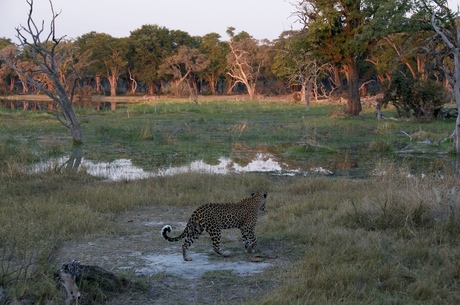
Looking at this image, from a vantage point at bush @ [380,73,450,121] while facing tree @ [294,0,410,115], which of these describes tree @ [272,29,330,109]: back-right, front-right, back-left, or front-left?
front-right

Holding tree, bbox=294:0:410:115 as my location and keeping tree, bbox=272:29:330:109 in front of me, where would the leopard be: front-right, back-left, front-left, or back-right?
back-left

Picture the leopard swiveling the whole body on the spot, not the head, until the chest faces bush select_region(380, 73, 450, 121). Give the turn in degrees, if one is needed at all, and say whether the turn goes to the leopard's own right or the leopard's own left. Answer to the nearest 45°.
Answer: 0° — it already faces it

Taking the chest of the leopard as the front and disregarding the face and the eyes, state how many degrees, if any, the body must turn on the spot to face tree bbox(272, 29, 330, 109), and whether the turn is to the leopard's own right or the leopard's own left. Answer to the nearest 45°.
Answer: approximately 45° to the leopard's own left

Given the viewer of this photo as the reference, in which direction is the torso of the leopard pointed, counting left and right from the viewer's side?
facing away from the viewer and to the right of the viewer

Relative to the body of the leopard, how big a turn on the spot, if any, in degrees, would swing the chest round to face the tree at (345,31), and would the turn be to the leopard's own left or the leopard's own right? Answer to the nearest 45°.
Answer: approximately 45° to the leopard's own left
